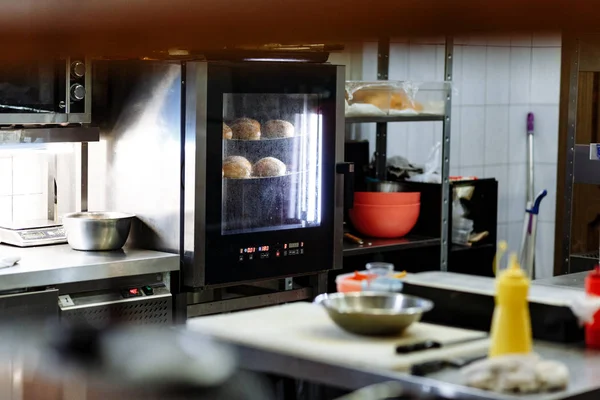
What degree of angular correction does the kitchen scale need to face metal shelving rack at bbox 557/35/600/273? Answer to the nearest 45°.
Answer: approximately 45° to its left

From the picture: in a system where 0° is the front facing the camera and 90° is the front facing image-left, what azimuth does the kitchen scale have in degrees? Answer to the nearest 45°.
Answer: approximately 315°

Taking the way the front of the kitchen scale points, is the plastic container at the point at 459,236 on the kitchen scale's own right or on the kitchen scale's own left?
on the kitchen scale's own left

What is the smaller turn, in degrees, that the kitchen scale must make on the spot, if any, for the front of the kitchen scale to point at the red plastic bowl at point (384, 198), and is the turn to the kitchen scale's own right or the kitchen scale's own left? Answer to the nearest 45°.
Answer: approximately 45° to the kitchen scale's own left
